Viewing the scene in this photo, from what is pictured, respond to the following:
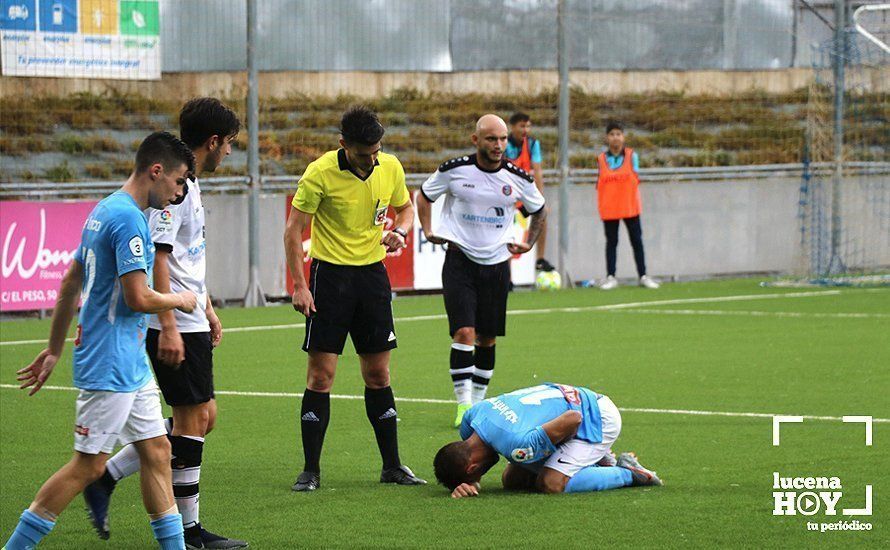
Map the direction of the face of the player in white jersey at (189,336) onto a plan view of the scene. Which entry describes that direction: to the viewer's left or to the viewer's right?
to the viewer's right

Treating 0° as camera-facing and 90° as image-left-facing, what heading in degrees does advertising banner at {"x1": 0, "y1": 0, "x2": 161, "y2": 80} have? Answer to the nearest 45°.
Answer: approximately 0°

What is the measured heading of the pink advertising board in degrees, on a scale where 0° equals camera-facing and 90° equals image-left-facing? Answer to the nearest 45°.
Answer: approximately 0°

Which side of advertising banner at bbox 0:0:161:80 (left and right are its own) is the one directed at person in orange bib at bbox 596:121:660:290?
left

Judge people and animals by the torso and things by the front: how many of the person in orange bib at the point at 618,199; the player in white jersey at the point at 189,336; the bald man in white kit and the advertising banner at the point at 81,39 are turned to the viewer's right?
1

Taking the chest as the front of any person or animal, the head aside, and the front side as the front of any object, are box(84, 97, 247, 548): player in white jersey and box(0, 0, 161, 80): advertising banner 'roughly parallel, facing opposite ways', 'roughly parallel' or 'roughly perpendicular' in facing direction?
roughly perpendicular

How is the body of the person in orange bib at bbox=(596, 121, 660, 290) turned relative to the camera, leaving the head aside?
toward the camera

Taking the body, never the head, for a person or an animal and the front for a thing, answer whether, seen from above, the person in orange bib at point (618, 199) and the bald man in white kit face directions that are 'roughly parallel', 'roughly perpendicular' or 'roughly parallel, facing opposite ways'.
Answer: roughly parallel

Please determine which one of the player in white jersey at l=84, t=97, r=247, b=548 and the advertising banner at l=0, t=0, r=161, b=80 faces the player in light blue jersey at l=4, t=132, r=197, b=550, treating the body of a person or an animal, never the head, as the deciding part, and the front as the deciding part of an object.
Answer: the advertising banner

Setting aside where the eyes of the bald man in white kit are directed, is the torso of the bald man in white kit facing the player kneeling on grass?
yes

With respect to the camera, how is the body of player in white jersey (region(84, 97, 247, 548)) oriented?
to the viewer's right

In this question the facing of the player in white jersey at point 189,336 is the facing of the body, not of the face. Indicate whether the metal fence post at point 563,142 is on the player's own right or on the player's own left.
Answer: on the player's own left

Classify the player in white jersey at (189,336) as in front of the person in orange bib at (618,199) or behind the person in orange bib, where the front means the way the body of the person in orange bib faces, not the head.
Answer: in front

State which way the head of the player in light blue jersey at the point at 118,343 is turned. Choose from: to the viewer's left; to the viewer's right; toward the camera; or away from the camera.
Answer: to the viewer's right

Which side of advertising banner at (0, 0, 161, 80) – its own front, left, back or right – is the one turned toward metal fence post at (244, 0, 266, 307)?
front
